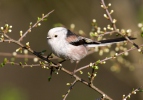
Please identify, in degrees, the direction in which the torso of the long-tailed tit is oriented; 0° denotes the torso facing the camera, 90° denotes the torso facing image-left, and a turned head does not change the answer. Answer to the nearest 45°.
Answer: approximately 90°
